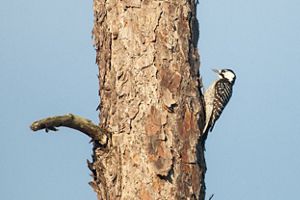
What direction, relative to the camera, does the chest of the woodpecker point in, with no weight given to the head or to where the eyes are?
to the viewer's left
